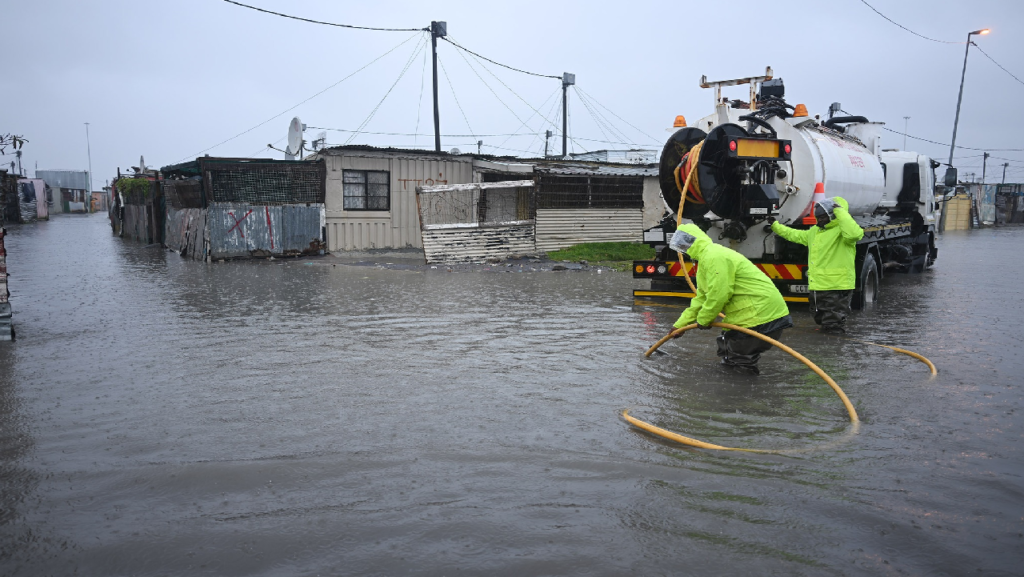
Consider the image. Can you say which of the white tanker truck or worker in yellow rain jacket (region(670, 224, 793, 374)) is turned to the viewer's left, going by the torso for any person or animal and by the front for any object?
the worker in yellow rain jacket

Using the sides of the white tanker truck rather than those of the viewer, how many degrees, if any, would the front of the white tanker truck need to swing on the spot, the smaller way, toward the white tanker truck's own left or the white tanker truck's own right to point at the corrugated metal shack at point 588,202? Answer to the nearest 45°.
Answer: approximately 90° to the white tanker truck's own left

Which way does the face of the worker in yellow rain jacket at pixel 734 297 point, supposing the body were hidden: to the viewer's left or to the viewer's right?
to the viewer's left

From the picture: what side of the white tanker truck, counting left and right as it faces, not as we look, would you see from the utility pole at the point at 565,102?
left

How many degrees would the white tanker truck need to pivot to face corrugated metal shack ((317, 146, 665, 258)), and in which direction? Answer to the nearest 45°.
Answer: approximately 90° to its left

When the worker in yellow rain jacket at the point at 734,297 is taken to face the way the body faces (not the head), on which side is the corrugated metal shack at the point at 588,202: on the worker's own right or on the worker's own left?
on the worker's own right

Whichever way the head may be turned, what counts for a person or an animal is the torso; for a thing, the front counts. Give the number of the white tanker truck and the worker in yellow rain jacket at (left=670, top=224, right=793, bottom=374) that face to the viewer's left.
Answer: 1

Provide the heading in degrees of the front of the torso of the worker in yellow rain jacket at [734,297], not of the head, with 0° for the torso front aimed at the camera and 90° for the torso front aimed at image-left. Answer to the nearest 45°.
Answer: approximately 90°

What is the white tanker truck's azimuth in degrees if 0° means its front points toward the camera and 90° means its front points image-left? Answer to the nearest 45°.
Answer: approximately 225°

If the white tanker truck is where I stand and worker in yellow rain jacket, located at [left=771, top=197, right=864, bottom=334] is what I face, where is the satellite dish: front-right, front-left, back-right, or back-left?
back-right

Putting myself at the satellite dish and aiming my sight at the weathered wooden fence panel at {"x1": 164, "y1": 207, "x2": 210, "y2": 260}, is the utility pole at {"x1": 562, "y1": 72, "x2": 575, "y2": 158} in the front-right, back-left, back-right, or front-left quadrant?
back-right
